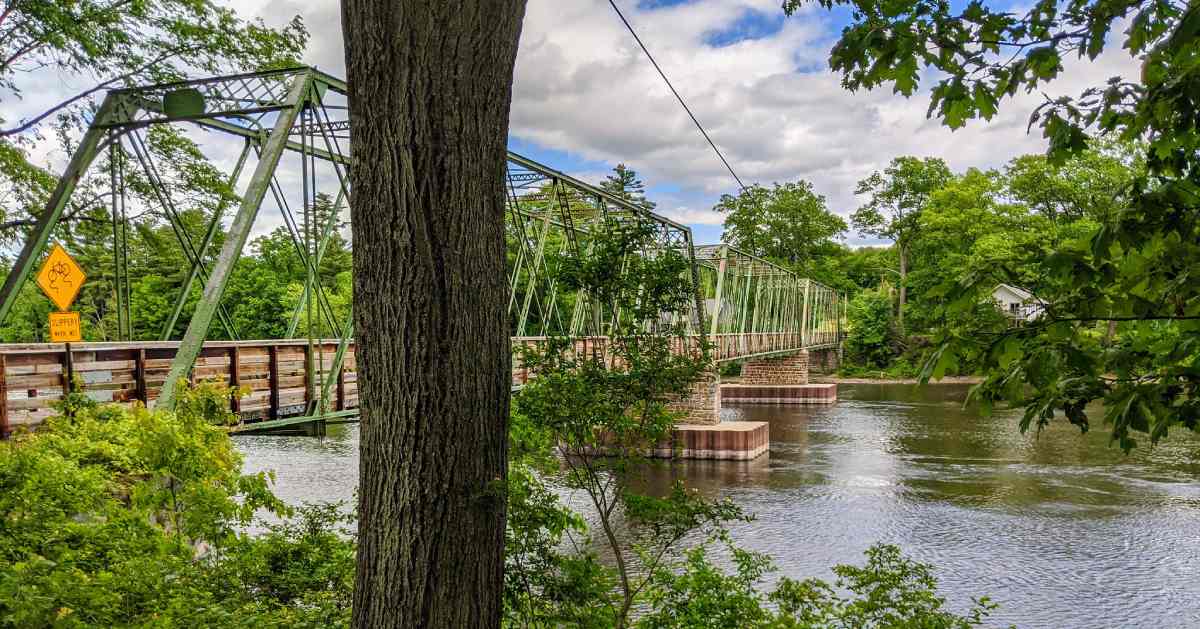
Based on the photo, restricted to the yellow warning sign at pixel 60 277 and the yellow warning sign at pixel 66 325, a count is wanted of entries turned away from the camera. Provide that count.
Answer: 0

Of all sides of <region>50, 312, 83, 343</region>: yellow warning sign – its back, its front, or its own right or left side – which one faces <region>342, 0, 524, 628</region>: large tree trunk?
front

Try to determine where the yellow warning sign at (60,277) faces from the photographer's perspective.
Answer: facing the viewer and to the left of the viewer

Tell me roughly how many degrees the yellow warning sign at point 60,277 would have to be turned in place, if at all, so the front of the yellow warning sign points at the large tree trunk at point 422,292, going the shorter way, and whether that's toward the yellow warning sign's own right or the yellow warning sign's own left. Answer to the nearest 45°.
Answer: approximately 45° to the yellow warning sign's own left

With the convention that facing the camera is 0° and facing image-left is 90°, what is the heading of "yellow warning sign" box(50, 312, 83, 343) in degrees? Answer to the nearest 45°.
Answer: approximately 0°
